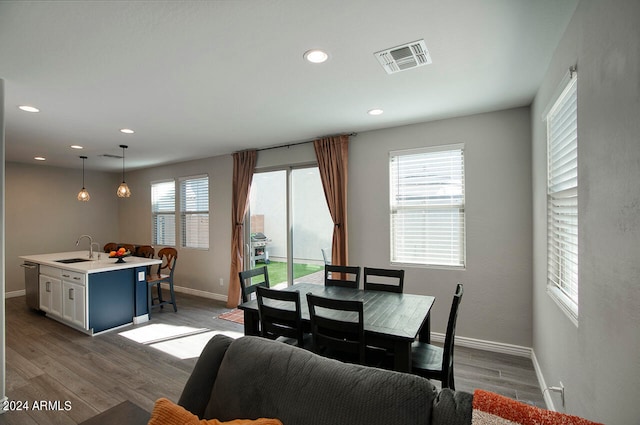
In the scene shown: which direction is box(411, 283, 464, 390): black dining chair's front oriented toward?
to the viewer's left

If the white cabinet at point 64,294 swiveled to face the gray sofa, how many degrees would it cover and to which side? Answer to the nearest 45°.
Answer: approximately 45° to its left

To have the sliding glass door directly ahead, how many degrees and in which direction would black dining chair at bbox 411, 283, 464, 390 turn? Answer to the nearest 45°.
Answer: approximately 45° to its right

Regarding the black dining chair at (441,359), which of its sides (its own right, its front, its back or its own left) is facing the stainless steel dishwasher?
front

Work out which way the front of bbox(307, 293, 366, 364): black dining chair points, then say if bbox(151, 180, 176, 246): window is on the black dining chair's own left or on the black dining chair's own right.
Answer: on the black dining chair's own left

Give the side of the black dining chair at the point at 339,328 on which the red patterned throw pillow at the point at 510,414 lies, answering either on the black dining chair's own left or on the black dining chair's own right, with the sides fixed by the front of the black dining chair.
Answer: on the black dining chair's own right

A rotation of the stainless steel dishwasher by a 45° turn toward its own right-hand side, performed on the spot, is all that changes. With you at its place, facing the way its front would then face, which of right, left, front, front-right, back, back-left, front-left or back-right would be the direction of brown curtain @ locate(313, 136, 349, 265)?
back-left

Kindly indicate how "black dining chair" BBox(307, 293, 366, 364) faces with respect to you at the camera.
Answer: facing away from the viewer and to the right of the viewer

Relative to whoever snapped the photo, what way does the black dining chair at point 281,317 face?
facing away from the viewer and to the right of the viewer

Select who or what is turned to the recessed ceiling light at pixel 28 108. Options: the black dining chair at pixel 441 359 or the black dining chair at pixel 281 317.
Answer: the black dining chair at pixel 441 359

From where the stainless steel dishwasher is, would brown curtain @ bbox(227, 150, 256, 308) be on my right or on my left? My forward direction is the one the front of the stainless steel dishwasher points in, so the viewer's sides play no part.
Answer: on my left
